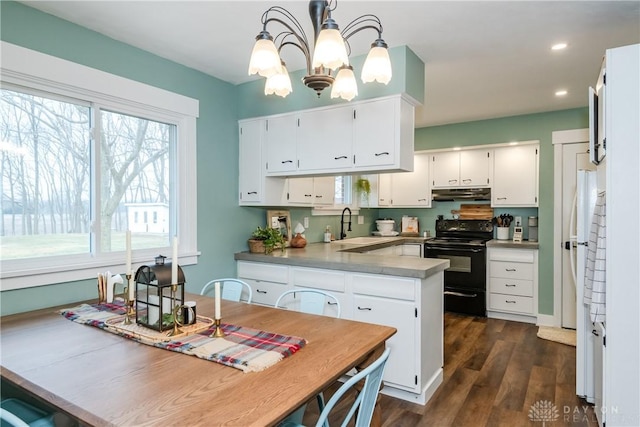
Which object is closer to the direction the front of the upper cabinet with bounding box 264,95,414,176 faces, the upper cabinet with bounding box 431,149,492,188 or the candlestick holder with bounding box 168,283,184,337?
the candlestick holder

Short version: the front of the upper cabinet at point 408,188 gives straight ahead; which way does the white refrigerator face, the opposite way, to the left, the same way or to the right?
to the right

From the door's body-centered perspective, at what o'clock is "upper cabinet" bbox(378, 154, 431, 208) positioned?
The upper cabinet is roughly at 3 o'clock from the door.

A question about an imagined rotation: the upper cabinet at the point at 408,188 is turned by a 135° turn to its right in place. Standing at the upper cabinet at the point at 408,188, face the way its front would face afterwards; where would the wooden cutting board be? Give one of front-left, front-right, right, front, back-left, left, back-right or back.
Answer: back-right

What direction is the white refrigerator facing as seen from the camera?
to the viewer's left

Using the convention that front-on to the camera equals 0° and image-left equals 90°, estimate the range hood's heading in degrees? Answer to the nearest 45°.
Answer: approximately 0°

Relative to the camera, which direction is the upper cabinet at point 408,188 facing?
toward the camera

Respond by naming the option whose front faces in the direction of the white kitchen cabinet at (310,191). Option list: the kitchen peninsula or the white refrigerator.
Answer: the white refrigerator

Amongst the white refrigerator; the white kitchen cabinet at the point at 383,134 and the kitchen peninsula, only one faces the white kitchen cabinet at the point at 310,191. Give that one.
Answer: the white refrigerator

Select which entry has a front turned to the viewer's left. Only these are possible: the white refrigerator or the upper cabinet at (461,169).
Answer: the white refrigerator

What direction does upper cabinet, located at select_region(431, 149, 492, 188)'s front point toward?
toward the camera

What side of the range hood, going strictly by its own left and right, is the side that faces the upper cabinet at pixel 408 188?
right

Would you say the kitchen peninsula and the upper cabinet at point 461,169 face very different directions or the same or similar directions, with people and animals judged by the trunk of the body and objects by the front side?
same or similar directions

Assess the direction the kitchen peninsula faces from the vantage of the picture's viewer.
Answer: facing the viewer and to the left of the viewer
